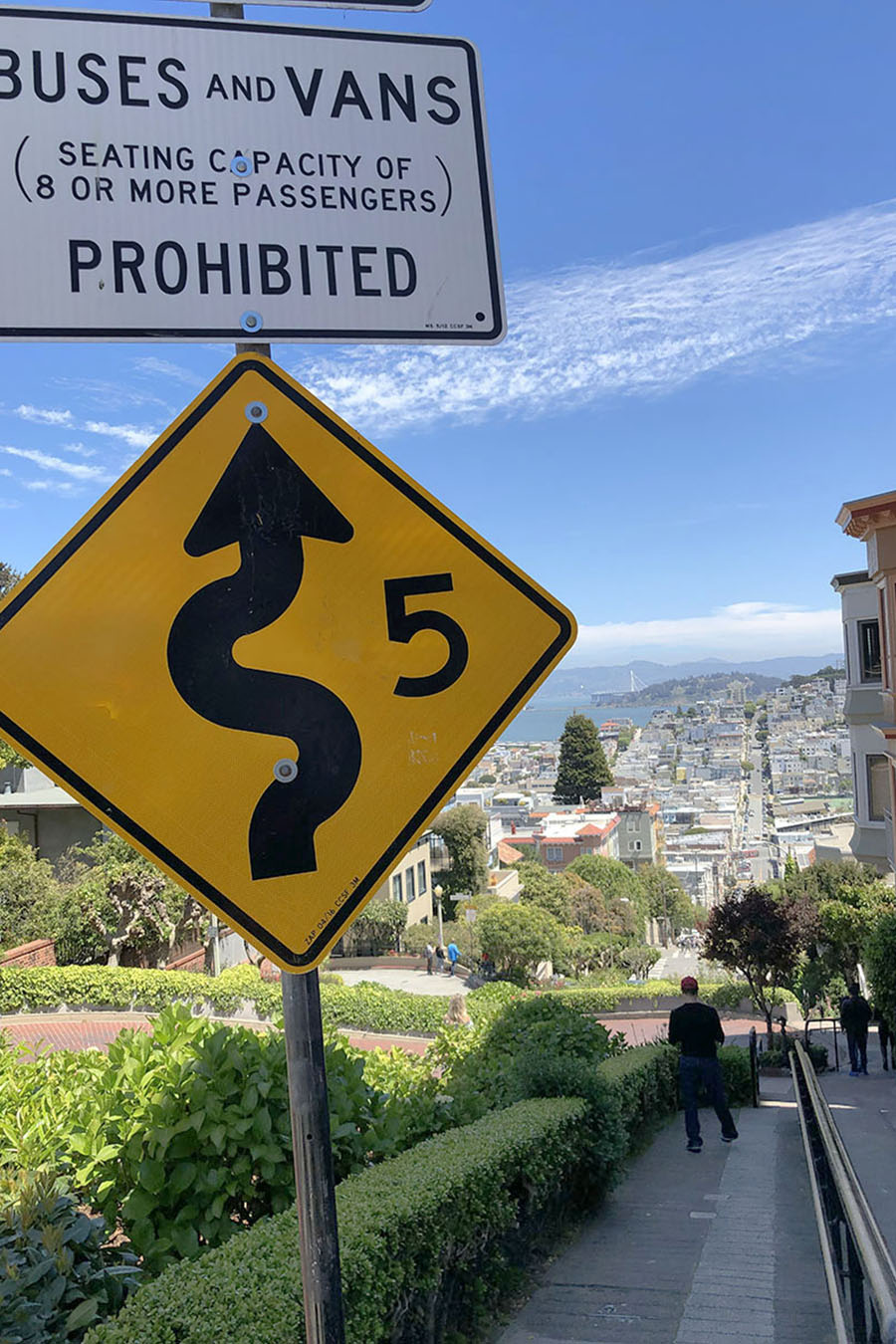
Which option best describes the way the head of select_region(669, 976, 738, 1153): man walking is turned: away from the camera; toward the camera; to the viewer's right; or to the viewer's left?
away from the camera

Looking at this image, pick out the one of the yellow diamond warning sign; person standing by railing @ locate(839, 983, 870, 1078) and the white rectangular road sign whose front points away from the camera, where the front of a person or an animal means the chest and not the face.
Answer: the person standing by railing

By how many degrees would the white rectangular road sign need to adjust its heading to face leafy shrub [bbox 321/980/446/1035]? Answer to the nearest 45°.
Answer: approximately 180°

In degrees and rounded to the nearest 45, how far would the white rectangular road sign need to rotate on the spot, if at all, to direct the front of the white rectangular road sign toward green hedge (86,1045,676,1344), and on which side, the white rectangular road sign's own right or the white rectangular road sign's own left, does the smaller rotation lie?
approximately 180°

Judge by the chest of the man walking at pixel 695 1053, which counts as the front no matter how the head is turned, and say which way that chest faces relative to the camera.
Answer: away from the camera

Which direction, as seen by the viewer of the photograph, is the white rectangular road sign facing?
facing the viewer

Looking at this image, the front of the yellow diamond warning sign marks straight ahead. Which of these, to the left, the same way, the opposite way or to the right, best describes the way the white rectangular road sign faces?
the same way

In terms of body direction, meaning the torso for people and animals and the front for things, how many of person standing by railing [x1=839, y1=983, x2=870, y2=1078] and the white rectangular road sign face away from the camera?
1

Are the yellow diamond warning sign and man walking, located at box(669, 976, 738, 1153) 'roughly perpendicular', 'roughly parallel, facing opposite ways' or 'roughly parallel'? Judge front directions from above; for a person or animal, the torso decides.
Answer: roughly parallel, facing opposite ways

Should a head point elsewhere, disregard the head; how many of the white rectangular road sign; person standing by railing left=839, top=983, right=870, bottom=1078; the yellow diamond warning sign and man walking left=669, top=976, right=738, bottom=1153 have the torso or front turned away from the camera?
2

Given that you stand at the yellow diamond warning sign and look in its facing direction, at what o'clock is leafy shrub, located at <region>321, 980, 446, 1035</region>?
The leafy shrub is roughly at 6 o'clock from the yellow diamond warning sign.

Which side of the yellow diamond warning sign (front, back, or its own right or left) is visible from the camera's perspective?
front
